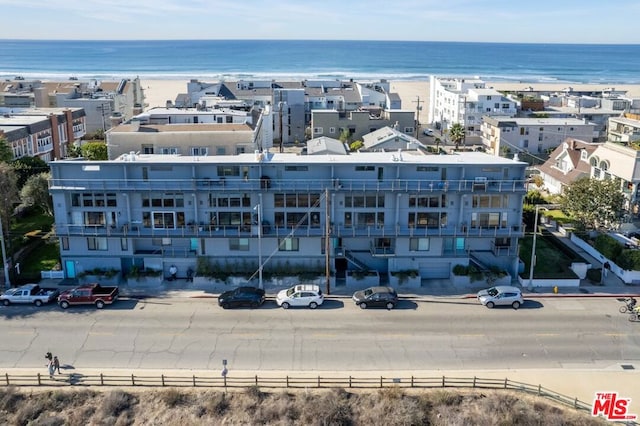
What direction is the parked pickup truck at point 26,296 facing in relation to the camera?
to the viewer's left

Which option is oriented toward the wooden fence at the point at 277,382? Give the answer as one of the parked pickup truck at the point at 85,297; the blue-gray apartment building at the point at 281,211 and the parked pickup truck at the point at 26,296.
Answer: the blue-gray apartment building

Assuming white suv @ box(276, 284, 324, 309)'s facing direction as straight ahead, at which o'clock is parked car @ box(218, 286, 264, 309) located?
The parked car is roughly at 12 o'clock from the white suv.

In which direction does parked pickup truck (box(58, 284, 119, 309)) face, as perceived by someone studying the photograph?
facing to the left of the viewer

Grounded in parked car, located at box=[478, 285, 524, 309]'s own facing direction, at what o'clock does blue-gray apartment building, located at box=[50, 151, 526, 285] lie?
The blue-gray apartment building is roughly at 12 o'clock from the parked car.

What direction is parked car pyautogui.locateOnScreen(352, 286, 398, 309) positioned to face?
to the viewer's left

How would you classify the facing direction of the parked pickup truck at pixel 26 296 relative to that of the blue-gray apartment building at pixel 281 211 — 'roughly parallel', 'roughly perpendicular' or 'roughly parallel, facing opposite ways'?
roughly perpendicular

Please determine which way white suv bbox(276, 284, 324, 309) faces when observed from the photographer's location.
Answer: facing to the left of the viewer

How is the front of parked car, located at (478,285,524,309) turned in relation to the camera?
facing to the left of the viewer

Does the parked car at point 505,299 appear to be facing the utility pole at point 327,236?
yes

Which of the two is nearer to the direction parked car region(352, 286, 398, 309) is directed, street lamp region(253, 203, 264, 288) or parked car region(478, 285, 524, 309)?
the street lamp

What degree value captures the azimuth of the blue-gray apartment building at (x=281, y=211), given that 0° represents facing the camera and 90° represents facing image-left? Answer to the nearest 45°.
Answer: approximately 0°

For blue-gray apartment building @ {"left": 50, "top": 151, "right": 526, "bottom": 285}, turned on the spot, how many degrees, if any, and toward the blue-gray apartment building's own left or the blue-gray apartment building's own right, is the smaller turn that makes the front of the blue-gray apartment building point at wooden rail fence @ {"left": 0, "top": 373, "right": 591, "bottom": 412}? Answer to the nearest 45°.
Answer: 0° — it already faces it

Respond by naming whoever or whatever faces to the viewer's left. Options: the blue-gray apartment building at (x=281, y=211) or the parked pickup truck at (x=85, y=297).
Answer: the parked pickup truck

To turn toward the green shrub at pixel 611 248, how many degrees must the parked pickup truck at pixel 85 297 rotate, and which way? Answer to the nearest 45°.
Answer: approximately 180°
